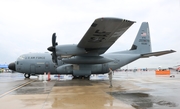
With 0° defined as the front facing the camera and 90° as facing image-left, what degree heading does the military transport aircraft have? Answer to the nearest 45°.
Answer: approximately 90°
